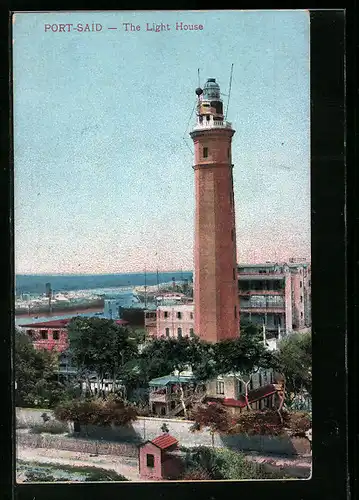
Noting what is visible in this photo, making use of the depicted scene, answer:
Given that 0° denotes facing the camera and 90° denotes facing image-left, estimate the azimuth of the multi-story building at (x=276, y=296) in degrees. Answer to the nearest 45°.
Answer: approximately 45°

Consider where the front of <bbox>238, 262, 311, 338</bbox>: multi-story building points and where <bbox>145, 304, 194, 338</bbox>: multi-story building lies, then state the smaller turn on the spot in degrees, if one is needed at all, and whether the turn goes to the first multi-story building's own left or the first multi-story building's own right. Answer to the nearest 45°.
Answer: approximately 45° to the first multi-story building's own right

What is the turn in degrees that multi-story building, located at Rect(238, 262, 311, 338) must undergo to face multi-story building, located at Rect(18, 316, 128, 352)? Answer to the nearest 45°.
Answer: approximately 45° to its right
